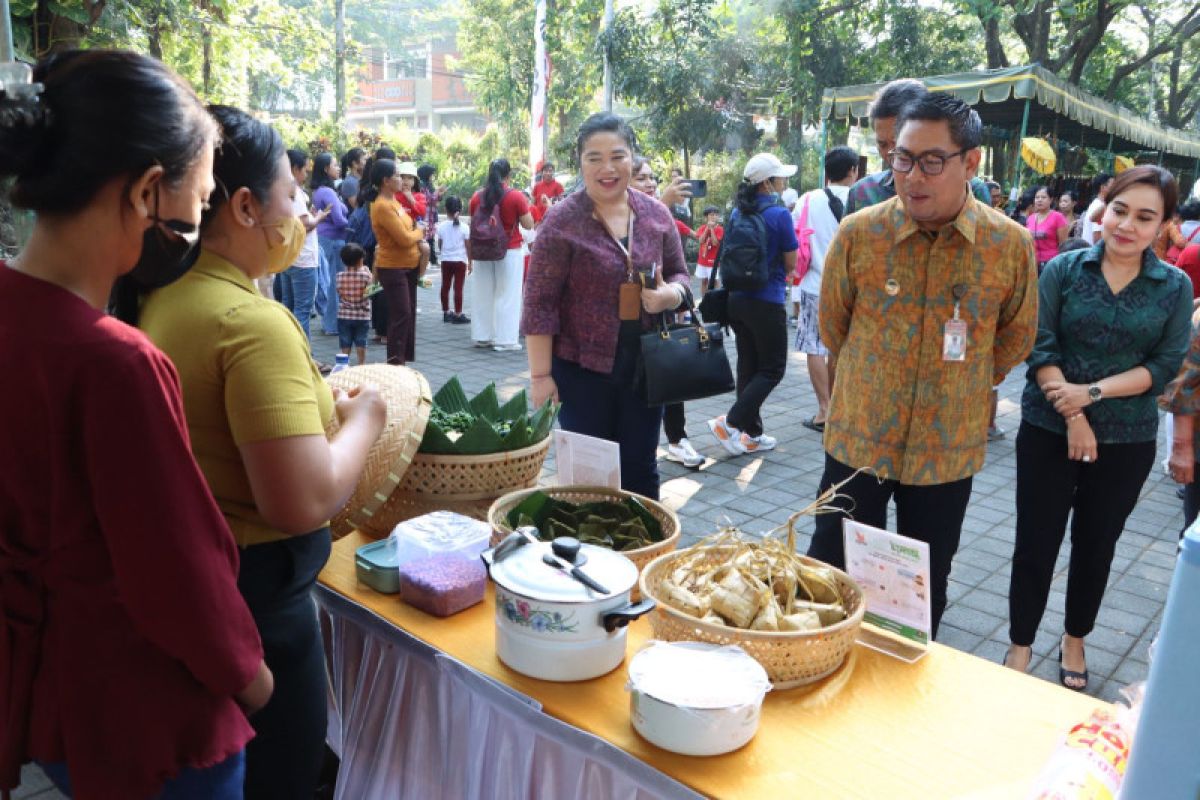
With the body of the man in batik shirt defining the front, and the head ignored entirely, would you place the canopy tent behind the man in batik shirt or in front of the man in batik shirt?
behind

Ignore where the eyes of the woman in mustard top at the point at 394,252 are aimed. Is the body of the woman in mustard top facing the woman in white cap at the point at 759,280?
no

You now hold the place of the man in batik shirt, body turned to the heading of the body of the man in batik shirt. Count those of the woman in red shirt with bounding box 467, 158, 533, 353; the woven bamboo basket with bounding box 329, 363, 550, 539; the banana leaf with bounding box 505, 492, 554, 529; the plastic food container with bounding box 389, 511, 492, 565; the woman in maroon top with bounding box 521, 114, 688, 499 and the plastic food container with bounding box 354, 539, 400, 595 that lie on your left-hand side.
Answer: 0

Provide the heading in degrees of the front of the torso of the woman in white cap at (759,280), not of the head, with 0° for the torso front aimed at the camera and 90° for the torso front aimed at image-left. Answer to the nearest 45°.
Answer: approximately 225°

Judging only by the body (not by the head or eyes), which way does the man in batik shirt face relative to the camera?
toward the camera

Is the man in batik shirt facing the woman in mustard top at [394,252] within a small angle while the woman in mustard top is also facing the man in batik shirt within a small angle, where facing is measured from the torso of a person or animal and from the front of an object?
no

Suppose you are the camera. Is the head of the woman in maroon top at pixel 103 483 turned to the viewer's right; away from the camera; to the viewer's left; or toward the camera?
to the viewer's right

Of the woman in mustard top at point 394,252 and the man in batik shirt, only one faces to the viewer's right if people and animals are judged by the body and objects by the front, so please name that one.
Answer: the woman in mustard top

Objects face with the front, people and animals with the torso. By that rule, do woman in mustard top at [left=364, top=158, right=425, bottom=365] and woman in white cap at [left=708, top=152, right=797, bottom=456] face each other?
no

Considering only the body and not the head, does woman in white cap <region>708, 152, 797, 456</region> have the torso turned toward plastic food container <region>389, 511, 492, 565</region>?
no

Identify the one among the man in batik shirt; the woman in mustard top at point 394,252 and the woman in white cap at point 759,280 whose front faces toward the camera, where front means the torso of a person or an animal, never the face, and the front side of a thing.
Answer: the man in batik shirt

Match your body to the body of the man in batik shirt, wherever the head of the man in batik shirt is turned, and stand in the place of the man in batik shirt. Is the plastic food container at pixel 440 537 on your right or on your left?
on your right

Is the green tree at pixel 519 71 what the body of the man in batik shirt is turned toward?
no

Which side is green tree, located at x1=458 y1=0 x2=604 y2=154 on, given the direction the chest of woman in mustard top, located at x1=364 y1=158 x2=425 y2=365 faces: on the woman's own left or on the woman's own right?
on the woman's own left

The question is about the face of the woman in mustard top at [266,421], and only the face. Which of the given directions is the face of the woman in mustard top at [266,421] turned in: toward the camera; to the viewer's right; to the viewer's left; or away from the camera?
to the viewer's right
